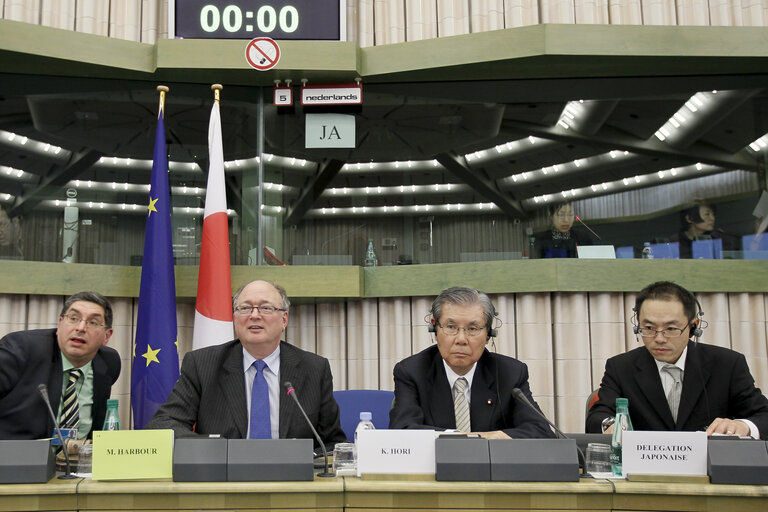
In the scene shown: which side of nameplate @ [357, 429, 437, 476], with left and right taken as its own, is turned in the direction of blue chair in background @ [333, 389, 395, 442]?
back

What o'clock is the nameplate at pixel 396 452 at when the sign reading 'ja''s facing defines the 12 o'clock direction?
The nameplate is roughly at 12 o'clock from the sign reading 'ja'.

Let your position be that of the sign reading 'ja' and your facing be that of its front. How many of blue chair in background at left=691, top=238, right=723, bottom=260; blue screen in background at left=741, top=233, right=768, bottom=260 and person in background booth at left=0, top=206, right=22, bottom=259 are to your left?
2

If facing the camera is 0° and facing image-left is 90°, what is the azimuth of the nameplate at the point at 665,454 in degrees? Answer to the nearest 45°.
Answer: approximately 0°

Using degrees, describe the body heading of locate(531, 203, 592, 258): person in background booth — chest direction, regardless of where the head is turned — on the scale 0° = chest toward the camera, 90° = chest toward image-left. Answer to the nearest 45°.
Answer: approximately 0°

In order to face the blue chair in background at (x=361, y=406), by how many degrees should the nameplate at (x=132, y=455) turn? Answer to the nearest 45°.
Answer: approximately 135° to its left

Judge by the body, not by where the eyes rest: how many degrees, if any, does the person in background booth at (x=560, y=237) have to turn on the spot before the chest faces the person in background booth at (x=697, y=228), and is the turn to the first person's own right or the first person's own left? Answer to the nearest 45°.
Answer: approximately 90° to the first person's own left

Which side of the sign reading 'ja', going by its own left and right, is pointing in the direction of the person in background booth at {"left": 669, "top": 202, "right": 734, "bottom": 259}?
left

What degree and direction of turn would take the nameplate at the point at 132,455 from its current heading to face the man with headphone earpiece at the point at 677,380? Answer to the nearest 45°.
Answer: approximately 90° to its left

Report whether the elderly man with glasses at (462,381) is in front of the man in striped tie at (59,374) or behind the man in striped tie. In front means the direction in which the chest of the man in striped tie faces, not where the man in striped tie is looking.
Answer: in front

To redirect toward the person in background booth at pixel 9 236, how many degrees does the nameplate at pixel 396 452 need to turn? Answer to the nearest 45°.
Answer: approximately 135° to its right
